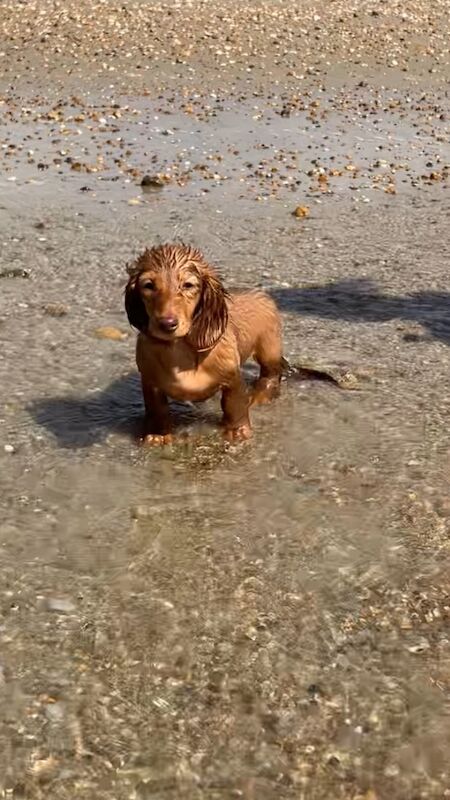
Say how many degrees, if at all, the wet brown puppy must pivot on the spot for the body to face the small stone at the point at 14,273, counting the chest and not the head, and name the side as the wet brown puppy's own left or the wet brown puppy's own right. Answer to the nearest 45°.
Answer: approximately 90° to the wet brown puppy's own right

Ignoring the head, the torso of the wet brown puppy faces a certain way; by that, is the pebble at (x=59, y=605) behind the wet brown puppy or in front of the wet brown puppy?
in front

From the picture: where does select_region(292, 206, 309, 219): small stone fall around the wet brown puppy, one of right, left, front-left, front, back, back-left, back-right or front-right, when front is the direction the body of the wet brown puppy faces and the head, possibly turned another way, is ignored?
back-right

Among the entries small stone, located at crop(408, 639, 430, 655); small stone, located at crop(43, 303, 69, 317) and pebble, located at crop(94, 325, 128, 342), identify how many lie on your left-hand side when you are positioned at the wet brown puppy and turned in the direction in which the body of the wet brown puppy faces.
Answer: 1

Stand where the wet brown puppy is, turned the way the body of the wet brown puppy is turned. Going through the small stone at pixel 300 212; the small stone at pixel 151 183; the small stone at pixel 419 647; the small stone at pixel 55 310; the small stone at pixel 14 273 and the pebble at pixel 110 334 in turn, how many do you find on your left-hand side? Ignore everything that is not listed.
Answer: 1

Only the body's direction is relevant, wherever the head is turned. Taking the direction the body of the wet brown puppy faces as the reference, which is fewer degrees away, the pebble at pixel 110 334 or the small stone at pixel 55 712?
the small stone

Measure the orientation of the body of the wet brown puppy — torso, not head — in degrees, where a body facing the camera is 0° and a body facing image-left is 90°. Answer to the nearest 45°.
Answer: approximately 45°

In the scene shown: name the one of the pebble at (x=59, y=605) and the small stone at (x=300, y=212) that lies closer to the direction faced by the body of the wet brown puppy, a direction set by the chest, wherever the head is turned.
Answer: the pebble

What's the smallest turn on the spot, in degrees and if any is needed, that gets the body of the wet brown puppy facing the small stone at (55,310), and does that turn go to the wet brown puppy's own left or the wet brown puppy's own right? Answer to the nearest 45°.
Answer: approximately 90° to the wet brown puppy's own right

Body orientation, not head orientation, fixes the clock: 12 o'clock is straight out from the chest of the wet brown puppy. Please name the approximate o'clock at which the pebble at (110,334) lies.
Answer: The pebble is roughly at 4 o'clock from the wet brown puppy.

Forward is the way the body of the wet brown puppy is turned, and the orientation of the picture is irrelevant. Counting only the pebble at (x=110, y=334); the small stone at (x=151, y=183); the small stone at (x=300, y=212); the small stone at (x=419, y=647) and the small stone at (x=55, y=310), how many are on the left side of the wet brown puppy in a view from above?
1

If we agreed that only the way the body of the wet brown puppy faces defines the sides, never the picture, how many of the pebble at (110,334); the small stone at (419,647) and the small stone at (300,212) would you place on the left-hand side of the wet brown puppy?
1

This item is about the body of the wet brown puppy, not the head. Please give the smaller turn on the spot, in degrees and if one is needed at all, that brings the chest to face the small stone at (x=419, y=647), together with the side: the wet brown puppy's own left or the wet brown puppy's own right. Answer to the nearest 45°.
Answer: approximately 90° to the wet brown puppy's own left

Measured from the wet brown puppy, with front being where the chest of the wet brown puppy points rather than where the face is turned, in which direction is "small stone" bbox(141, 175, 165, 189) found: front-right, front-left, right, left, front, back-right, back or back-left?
back-right

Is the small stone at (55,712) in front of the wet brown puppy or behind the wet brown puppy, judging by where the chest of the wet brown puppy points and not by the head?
in front

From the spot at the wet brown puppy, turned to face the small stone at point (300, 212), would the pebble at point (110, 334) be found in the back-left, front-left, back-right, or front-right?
front-left

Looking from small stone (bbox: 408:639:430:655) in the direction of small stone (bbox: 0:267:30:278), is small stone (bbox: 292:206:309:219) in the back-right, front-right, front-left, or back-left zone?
front-right
